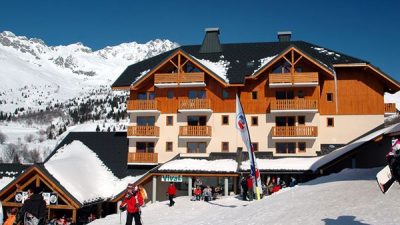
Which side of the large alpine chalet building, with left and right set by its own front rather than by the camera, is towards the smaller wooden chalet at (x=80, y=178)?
right

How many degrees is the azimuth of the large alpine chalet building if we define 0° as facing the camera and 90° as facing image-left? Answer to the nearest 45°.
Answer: approximately 0°

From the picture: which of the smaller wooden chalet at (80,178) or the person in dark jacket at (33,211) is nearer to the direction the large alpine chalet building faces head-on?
the person in dark jacket

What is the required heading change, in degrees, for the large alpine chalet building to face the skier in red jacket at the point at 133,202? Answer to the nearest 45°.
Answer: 0° — it already faces them

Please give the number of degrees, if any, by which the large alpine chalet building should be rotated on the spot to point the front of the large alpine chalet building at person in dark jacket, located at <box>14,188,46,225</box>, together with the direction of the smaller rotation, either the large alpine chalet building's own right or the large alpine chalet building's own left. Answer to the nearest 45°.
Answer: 0° — it already faces them
